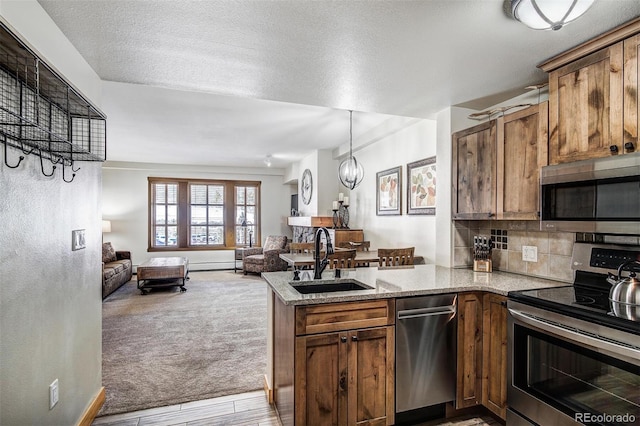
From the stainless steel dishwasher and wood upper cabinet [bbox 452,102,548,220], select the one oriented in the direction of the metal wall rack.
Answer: the wood upper cabinet

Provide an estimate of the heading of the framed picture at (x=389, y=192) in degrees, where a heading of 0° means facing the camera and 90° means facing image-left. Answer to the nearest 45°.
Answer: approximately 45°

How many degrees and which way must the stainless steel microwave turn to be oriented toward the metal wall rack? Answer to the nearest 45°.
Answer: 0° — it already faces it

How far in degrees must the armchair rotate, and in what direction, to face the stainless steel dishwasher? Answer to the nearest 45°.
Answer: approximately 45° to its left

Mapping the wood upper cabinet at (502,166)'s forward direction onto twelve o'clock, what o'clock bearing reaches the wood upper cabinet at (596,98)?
the wood upper cabinet at (596,98) is roughly at 9 o'clock from the wood upper cabinet at (502,166).

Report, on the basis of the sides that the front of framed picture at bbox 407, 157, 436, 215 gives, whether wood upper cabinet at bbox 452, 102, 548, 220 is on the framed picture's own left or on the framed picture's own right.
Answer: on the framed picture's own left

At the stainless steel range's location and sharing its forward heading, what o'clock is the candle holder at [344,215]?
The candle holder is roughly at 3 o'clock from the stainless steel range.

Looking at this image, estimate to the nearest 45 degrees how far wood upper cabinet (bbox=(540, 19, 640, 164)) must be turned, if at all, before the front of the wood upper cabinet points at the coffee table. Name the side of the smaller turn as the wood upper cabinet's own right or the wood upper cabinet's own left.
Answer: approximately 45° to the wood upper cabinet's own right
